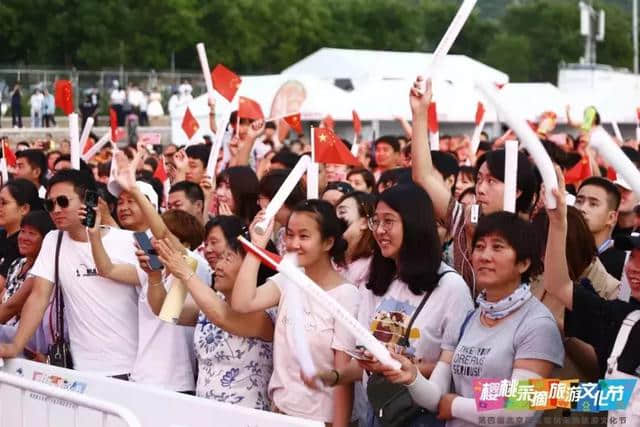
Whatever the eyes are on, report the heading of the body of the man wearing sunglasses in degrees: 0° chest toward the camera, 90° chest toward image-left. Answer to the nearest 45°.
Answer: approximately 45°
